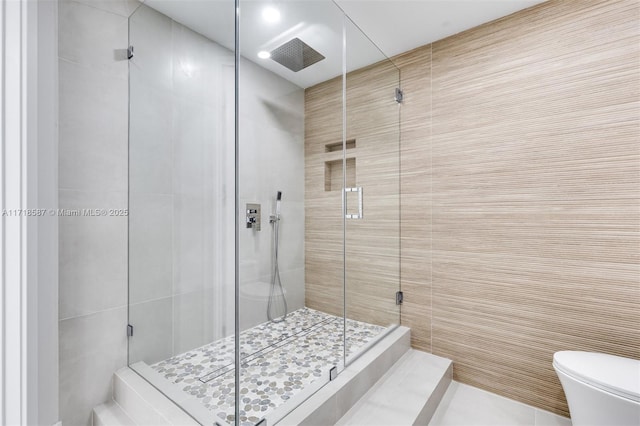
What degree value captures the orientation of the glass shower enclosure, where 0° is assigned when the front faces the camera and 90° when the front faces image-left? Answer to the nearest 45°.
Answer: approximately 315°

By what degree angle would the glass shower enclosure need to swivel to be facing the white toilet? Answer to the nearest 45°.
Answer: approximately 45° to its left
